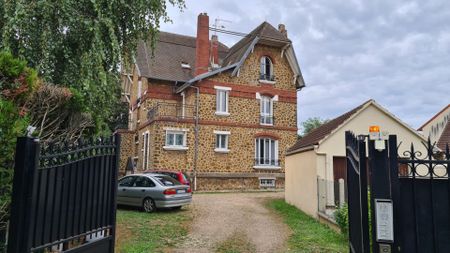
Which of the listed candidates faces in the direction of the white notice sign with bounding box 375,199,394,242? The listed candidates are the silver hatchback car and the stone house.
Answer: the stone house

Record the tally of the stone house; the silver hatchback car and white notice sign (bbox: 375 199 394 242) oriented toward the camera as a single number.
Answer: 2

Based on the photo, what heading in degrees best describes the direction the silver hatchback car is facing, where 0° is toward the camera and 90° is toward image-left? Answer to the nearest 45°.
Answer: approximately 135°

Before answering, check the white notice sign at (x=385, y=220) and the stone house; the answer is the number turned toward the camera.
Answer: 2

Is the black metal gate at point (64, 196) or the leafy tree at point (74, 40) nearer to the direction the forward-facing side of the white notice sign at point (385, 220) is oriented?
the black metal gate

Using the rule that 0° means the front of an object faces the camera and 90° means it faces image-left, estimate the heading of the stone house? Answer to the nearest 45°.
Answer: approximately 0°

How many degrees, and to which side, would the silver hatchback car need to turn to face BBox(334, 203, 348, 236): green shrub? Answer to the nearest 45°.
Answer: approximately 180°

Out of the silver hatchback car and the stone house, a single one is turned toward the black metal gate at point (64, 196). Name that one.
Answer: the stone house

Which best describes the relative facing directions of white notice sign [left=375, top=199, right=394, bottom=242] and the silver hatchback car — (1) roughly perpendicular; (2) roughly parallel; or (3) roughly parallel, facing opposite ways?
roughly perpendicular

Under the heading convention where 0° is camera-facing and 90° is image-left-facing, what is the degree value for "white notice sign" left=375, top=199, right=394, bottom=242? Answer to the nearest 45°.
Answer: approximately 0°

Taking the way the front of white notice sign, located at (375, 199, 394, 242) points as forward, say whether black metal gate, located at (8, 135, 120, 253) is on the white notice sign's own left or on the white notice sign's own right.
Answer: on the white notice sign's own right
